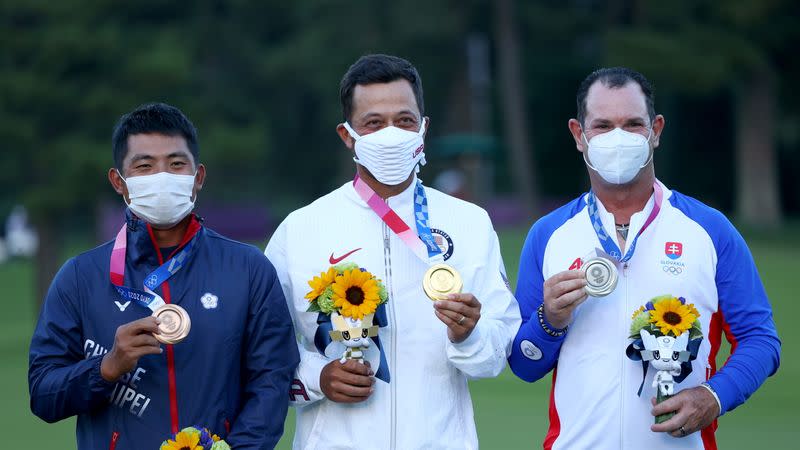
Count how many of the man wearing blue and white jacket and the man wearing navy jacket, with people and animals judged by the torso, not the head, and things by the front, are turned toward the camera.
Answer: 2

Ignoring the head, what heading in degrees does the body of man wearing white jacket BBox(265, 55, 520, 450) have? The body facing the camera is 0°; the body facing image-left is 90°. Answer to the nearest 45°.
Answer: approximately 0°

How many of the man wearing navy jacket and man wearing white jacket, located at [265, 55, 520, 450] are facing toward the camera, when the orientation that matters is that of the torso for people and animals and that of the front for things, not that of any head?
2

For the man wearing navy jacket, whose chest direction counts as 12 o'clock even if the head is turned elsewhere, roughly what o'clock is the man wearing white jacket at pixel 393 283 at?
The man wearing white jacket is roughly at 9 o'clock from the man wearing navy jacket.

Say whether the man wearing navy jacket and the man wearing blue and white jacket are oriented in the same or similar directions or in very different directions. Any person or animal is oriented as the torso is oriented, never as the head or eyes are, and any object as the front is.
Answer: same or similar directions

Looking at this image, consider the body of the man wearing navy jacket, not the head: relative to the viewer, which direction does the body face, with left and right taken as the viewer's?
facing the viewer

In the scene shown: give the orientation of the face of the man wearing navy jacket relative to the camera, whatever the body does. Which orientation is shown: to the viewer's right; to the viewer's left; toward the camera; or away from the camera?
toward the camera

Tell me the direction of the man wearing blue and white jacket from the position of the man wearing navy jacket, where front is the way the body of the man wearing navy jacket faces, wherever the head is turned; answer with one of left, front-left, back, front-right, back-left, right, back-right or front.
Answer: left

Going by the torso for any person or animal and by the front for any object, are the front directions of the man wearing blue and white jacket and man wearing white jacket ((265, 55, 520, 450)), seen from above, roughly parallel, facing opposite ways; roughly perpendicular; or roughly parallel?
roughly parallel

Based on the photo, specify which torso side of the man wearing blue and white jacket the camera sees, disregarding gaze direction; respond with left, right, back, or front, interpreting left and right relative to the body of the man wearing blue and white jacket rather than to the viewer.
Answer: front

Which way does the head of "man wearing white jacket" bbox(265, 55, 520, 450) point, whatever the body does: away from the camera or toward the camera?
toward the camera

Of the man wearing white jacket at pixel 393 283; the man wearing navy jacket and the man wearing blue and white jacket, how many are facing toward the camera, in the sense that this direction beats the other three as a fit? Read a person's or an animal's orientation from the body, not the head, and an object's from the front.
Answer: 3

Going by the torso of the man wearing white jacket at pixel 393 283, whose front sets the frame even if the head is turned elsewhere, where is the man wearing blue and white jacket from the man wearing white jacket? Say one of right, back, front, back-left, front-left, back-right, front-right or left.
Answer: left

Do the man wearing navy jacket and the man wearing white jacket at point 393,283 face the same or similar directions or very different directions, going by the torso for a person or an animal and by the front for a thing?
same or similar directions

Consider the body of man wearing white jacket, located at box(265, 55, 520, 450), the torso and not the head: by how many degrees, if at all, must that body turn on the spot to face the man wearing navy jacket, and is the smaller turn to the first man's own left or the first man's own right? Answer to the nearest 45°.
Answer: approximately 90° to the first man's own right

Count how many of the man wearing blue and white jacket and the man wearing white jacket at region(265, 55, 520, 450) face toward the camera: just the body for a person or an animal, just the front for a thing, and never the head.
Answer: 2
